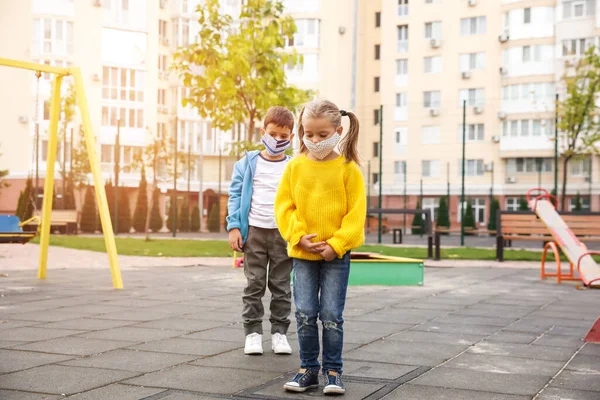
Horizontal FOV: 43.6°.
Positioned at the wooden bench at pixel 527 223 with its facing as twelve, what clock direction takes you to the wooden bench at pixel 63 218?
the wooden bench at pixel 63 218 is roughly at 4 o'clock from the wooden bench at pixel 527 223.

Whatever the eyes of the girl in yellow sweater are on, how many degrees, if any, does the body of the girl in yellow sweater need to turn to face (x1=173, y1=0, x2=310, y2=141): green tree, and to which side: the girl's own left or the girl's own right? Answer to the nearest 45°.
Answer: approximately 180°

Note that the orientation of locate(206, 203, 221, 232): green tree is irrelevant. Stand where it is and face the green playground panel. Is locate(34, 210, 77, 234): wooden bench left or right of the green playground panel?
right

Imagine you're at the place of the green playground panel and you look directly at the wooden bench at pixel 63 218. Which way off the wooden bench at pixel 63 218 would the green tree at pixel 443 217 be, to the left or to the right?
right

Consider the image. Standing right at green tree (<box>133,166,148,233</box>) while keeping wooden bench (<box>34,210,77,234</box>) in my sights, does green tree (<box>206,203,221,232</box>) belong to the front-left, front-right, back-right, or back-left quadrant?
back-left

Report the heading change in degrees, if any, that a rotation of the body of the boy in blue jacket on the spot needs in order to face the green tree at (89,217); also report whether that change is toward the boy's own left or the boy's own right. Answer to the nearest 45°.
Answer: approximately 180°

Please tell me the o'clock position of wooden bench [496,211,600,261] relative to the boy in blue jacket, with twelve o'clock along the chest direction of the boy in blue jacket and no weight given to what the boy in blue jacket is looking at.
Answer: The wooden bench is roughly at 7 o'clock from the boy in blue jacket.

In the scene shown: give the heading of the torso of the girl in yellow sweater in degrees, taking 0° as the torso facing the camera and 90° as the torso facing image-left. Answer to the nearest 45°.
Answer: approximately 0°

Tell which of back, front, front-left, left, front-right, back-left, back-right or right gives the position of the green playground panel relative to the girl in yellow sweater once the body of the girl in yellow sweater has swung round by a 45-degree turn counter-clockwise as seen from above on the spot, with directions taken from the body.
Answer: back-left

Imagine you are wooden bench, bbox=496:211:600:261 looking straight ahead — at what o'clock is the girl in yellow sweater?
The girl in yellow sweater is roughly at 12 o'clock from the wooden bench.

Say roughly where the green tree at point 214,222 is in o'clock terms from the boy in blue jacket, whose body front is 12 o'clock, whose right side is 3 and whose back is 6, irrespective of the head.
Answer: The green tree is roughly at 6 o'clock from the boy in blue jacket.

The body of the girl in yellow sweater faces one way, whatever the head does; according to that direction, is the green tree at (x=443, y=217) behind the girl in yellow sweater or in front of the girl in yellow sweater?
behind
